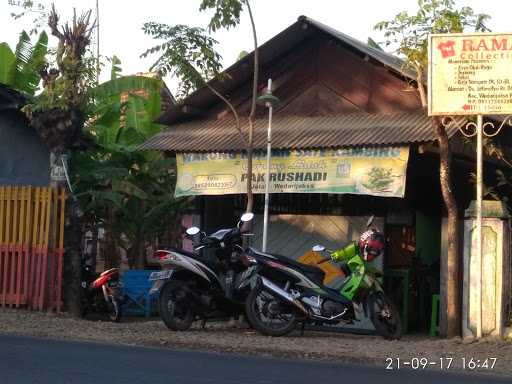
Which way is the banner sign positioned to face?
toward the camera

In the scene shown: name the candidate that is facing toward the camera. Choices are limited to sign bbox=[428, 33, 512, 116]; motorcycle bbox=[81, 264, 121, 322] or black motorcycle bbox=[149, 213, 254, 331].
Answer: the sign

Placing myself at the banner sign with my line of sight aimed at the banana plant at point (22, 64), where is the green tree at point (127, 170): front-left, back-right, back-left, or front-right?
front-left

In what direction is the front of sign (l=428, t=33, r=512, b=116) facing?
toward the camera
